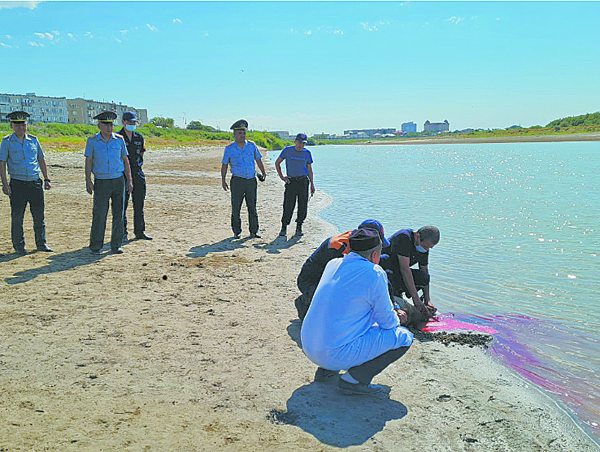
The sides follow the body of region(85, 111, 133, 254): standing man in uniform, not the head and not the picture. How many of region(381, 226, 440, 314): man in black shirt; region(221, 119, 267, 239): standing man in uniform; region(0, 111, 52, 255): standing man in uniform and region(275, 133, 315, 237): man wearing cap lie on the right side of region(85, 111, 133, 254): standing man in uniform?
1

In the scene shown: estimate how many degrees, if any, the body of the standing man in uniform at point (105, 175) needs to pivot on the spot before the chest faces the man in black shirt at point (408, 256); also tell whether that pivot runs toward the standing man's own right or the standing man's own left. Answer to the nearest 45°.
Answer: approximately 45° to the standing man's own left

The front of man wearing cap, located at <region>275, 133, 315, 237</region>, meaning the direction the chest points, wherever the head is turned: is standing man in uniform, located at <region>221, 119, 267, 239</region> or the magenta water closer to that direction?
the magenta water

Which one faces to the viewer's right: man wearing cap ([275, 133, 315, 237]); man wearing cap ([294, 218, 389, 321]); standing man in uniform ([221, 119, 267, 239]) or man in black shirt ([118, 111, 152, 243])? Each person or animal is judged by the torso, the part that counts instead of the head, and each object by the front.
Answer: man wearing cap ([294, 218, 389, 321])

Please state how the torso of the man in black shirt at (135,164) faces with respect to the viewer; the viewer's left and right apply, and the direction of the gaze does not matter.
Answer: facing the viewer

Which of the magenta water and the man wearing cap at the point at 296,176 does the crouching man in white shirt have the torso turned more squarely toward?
the magenta water

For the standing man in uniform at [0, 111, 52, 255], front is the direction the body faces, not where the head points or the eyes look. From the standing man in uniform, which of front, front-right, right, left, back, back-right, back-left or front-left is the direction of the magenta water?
front-left

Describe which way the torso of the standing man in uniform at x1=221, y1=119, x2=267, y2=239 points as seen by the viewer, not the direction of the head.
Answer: toward the camera

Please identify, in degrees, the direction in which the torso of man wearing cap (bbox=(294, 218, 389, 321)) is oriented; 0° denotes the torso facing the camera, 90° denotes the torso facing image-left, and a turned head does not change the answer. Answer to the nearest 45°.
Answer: approximately 270°

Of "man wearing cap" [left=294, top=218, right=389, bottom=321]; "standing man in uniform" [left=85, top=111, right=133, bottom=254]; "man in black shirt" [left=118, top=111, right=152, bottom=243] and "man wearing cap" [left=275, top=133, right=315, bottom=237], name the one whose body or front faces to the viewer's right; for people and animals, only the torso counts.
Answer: "man wearing cap" [left=294, top=218, right=389, bottom=321]

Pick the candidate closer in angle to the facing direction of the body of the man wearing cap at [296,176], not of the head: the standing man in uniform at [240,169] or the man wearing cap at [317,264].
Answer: the man wearing cap

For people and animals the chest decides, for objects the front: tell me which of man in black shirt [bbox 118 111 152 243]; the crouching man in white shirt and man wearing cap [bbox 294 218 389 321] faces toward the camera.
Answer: the man in black shirt

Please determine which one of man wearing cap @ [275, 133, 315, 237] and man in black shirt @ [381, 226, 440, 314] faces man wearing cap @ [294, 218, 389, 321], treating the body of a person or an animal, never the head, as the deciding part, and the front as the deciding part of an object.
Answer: man wearing cap @ [275, 133, 315, 237]
